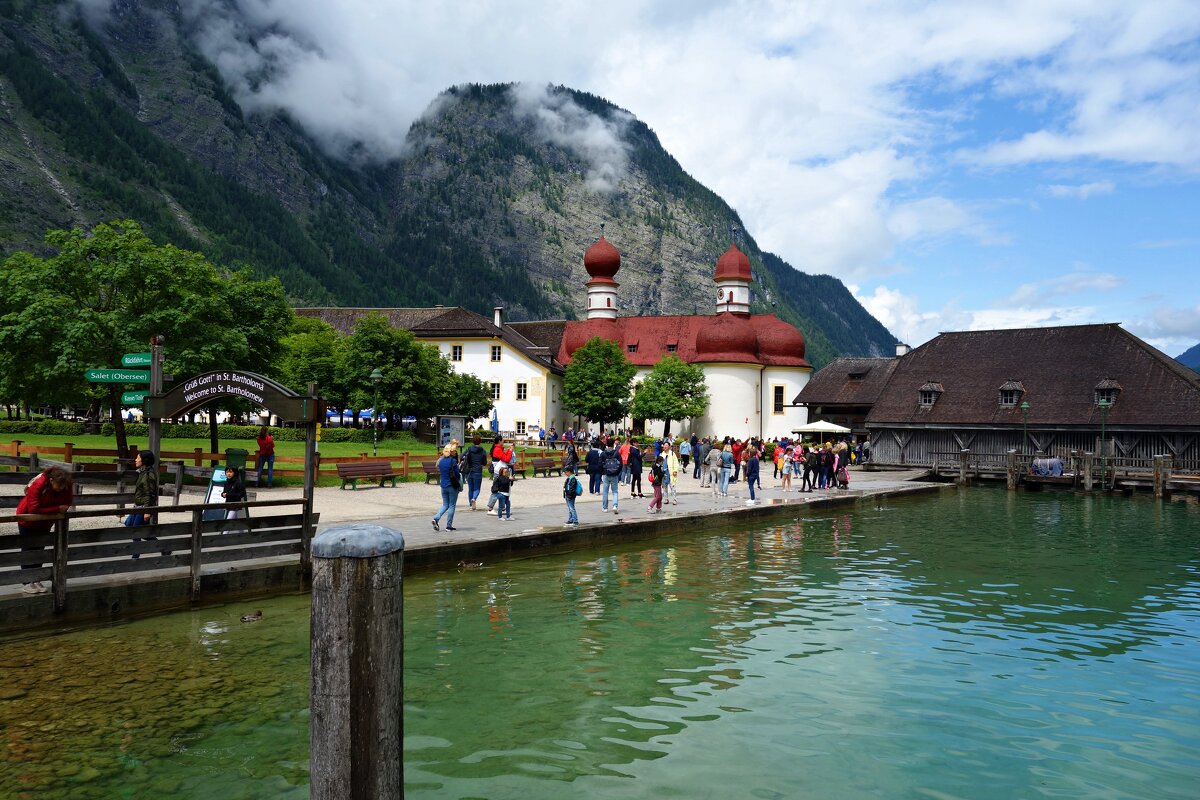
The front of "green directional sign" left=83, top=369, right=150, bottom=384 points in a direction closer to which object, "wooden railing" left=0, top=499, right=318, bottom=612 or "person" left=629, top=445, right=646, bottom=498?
the wooden railing

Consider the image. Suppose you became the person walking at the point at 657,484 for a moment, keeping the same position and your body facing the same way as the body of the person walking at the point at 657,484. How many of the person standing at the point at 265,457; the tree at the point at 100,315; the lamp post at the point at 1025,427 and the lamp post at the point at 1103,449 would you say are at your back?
2

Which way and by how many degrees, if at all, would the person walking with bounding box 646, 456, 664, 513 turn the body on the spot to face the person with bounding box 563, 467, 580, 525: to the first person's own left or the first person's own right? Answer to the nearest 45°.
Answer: approximately 135° to the first person's own right

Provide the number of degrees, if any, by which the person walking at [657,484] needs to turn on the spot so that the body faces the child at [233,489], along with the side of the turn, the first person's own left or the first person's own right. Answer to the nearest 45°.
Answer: approximately 135° to the first person's own right

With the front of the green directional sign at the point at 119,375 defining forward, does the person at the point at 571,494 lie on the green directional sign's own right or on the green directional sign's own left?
on the green directional sign's own left

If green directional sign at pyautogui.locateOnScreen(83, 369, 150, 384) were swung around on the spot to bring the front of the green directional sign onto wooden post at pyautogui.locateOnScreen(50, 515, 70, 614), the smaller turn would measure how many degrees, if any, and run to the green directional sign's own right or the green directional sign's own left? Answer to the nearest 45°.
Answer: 0° — it already faces it
